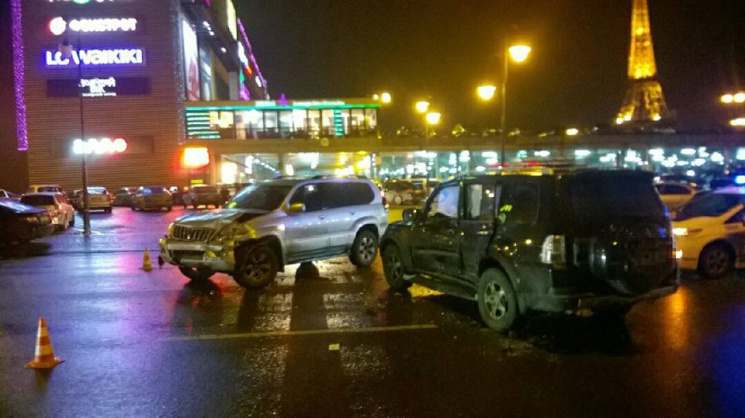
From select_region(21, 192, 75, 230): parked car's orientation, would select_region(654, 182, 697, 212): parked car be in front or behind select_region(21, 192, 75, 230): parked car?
in front

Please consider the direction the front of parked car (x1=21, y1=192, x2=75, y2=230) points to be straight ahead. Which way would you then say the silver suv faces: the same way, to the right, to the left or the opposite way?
to the right

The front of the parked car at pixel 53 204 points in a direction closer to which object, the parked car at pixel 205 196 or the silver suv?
the silver suv

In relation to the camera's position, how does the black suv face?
facing away from the viewer and to the left of the viewer

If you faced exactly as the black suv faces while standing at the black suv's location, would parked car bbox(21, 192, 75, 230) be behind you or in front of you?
in front

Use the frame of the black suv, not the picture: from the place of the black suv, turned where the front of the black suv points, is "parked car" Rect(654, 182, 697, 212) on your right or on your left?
on your right

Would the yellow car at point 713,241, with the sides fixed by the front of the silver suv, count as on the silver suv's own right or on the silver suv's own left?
on the silver suv's own left

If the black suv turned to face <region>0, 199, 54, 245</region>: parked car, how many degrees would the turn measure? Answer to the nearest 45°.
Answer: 0° — it already faces it

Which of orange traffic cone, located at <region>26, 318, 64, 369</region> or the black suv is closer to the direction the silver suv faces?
the orange traffic cone

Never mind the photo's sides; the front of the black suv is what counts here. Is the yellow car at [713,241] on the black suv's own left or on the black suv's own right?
on the black suv's own right
